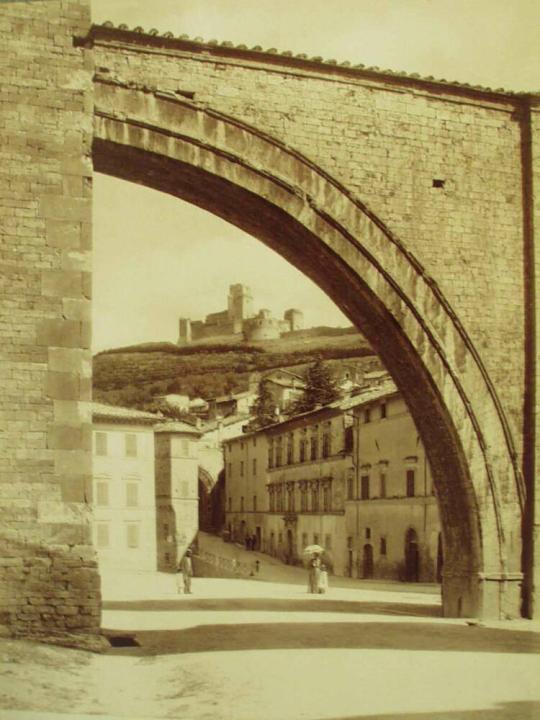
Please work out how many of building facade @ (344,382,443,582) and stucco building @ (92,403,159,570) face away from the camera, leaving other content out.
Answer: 0

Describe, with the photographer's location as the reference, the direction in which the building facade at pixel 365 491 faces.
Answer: facing the viewer and to the left of the viewer

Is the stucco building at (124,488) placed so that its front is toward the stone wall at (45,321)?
yes

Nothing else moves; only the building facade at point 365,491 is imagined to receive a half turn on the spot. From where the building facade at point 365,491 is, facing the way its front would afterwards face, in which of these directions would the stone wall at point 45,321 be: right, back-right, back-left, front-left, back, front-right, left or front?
back-right

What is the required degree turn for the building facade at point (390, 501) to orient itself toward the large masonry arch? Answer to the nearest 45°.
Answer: approximately 45° to its left

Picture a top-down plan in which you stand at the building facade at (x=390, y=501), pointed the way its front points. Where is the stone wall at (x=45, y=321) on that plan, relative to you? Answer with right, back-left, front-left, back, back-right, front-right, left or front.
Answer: front-left

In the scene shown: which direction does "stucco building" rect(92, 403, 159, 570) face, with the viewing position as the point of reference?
facing the viewer

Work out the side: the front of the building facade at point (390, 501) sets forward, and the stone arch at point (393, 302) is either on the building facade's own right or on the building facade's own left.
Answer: on the building facade's own left

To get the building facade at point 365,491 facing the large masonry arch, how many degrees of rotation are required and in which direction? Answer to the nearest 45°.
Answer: approximately 45° to its left

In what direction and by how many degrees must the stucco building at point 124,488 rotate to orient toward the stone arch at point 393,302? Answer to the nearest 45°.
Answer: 0° — it already faces it

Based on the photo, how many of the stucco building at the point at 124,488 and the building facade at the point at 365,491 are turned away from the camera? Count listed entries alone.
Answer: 0
